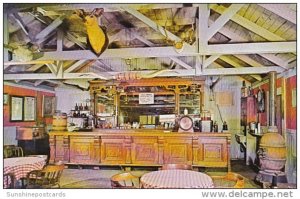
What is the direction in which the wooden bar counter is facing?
toward the camera

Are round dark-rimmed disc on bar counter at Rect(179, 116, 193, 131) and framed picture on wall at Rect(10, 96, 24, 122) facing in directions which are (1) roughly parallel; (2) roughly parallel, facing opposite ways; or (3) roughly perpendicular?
roughly perpendicular

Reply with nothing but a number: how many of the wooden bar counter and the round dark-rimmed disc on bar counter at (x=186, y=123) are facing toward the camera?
2

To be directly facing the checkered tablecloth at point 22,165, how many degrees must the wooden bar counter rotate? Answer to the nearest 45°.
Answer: approximately 90° to its right

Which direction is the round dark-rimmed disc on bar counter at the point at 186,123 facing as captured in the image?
toward the camera

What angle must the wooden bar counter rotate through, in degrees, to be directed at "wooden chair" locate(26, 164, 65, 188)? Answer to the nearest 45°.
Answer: approximately 90° to its right

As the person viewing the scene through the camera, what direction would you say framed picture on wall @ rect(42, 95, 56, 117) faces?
facing the viewer and to the right of the viewer

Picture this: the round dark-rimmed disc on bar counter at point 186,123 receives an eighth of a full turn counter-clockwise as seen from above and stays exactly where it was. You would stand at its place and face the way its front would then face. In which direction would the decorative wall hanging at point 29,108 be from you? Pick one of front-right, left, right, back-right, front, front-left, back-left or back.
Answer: back-right

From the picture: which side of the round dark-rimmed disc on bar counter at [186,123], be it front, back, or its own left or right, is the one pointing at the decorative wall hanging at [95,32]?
front

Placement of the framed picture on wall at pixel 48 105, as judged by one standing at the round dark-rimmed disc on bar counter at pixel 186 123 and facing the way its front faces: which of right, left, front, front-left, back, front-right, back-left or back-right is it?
right

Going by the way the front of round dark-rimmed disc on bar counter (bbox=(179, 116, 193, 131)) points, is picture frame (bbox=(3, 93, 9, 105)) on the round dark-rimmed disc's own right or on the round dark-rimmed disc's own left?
on the round dark-rimmed disc's own right

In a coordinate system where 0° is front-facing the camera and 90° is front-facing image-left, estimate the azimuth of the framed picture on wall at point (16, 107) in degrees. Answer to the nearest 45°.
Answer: approximately 315°
